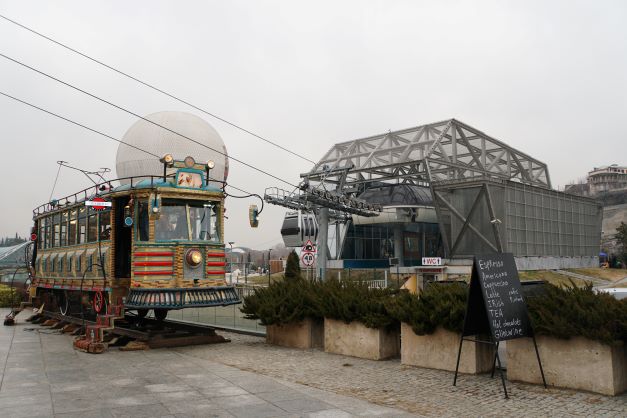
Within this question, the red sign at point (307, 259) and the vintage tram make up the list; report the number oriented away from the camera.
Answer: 0

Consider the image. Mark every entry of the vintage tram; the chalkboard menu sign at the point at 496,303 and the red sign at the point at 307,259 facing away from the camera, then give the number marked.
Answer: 0

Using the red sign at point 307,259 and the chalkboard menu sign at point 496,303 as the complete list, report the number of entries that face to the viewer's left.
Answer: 0

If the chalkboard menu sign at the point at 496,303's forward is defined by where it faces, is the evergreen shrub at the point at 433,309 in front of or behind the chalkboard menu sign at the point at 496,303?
behind

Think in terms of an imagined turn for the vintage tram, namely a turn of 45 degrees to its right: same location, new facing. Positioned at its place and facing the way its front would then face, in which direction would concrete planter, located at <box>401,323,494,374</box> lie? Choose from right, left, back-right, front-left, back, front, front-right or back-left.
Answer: front-left

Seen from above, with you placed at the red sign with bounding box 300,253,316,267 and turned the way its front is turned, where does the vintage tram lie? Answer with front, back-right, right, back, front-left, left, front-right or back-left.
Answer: front-right

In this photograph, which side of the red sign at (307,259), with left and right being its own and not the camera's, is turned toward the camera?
front

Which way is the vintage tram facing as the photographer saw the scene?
facing the viewer and to the right of the viewer

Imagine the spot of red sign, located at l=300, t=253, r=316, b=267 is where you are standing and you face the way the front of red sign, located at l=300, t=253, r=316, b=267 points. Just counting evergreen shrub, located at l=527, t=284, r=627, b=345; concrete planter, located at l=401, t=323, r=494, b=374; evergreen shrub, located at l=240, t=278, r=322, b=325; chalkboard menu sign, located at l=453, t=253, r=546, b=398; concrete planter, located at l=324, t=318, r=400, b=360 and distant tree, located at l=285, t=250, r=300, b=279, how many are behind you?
1

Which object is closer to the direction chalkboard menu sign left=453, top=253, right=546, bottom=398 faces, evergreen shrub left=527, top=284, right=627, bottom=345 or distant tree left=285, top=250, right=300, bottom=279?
the evergreen shrub

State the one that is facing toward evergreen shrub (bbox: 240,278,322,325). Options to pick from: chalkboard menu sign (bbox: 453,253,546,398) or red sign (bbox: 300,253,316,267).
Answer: the red sign

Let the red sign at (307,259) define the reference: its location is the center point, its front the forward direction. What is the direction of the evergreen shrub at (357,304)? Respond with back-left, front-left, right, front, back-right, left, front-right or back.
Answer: front
